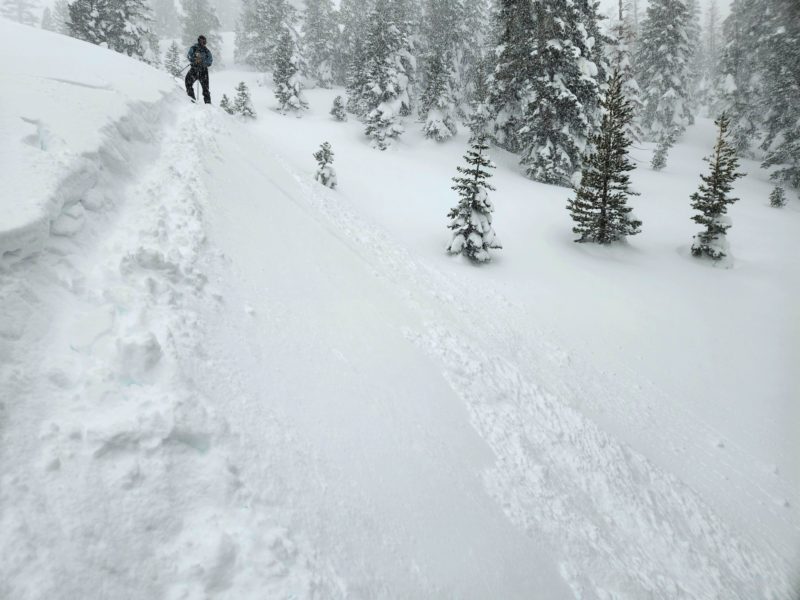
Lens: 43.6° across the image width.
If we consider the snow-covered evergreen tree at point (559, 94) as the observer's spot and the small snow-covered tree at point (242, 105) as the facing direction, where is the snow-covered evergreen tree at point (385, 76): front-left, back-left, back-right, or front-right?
front-right

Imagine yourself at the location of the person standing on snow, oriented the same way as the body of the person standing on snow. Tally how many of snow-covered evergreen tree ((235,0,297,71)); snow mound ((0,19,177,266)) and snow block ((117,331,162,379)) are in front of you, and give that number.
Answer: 2

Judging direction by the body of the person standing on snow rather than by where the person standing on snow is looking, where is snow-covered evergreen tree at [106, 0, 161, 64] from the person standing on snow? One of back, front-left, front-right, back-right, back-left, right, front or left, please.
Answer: back

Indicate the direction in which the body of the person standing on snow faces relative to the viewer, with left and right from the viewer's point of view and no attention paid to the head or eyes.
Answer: facing the viewer

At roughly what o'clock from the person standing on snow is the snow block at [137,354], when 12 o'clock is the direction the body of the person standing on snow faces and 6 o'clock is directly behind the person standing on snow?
The snow block is roughly at 12 o'clock from the person standing on snow.
